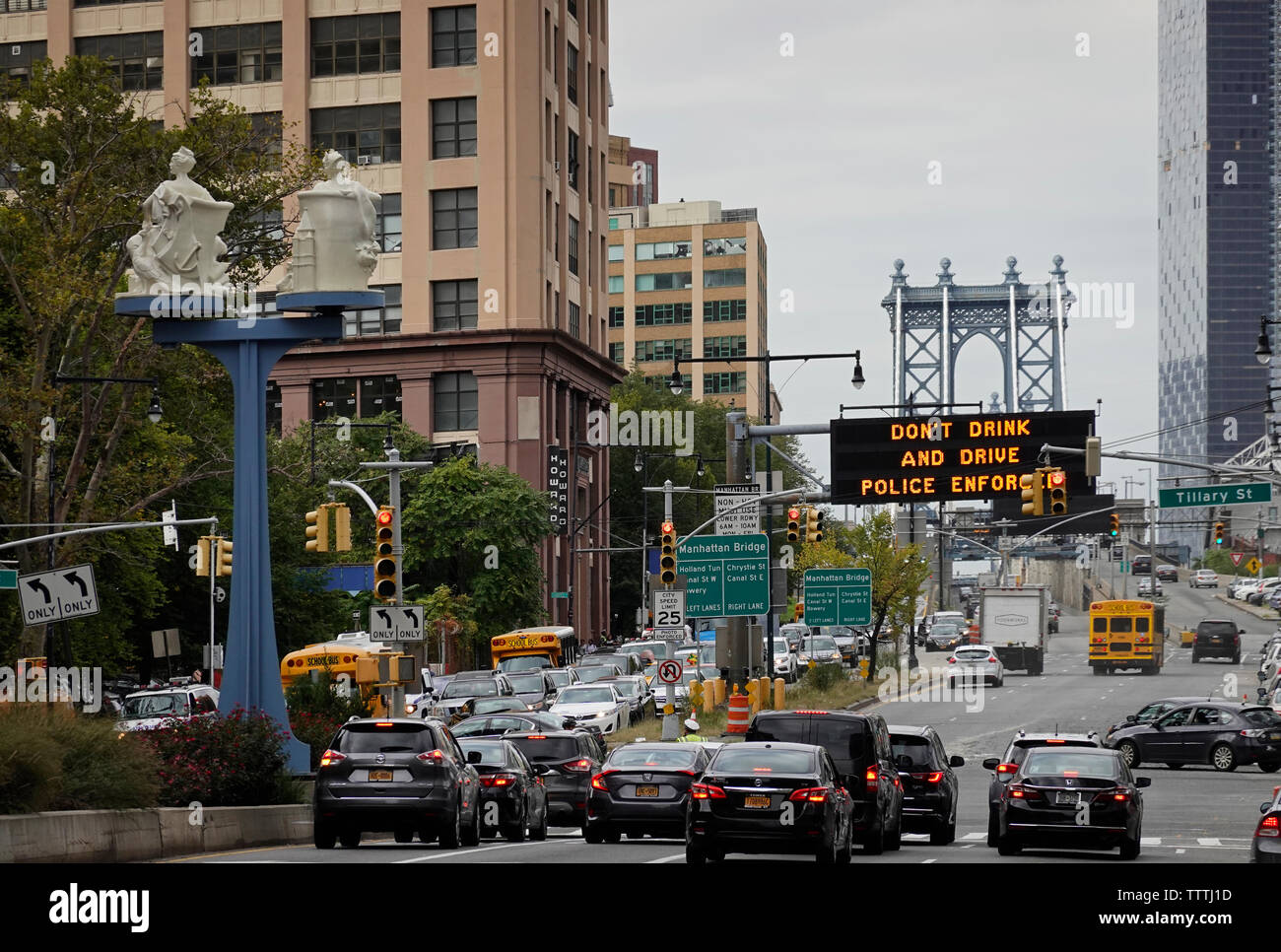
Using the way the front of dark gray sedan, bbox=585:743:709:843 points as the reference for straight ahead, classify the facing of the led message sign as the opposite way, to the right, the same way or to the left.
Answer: the opposite way

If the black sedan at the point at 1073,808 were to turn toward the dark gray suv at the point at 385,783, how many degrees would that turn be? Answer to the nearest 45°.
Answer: approximately 90° to its left

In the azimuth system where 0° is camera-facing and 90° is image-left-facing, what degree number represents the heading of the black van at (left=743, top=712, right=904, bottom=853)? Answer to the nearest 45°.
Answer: approximately 180°

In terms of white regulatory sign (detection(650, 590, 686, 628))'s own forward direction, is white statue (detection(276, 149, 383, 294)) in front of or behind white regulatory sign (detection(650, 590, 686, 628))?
in front

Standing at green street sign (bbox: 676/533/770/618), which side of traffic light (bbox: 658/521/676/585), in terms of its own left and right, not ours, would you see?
left

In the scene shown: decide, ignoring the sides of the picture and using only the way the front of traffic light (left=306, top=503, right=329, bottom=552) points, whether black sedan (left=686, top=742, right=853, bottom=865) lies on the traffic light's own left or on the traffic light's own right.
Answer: on the traffic light's own left

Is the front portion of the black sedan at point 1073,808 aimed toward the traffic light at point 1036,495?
yes

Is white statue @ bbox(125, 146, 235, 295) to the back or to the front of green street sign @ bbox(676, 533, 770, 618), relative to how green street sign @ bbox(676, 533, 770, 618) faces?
to the front

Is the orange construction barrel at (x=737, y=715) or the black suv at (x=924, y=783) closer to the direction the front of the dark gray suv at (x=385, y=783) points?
the orange construction barrel

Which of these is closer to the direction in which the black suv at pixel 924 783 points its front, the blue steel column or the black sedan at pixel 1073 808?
the blue steel column

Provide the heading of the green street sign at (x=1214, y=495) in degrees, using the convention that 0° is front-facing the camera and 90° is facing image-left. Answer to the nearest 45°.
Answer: approximately 0°

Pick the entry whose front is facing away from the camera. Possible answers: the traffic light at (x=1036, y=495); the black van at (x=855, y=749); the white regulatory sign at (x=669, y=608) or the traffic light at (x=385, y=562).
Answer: the black van

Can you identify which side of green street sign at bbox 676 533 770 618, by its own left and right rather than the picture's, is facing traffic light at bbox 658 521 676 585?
right
